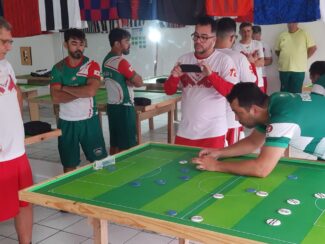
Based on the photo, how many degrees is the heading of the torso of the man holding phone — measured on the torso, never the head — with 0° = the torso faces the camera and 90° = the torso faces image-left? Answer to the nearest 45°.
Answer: approximately 45°

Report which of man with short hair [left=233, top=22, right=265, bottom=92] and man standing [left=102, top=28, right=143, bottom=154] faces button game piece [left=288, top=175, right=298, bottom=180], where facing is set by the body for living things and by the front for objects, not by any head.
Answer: the man with short hair

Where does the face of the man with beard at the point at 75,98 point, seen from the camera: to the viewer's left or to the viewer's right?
to the viewer's right

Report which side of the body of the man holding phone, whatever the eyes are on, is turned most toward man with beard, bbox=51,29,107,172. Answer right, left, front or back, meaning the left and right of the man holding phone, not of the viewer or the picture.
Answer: right

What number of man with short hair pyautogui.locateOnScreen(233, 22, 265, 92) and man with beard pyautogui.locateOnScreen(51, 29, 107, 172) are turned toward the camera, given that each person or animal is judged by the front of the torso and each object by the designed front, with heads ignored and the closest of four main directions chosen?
2

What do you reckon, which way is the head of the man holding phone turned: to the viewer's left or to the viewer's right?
to the viewer's left
